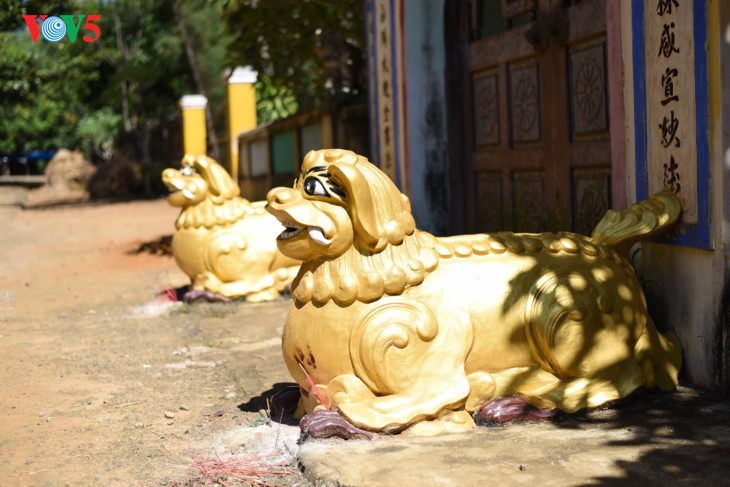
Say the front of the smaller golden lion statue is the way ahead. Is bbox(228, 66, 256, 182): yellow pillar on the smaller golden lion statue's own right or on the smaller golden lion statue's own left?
on the smaller golden lion statue's own right

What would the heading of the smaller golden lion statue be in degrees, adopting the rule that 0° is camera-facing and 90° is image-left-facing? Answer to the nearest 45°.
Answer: approximately 90°

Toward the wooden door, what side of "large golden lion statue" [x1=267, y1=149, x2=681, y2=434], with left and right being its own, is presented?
right

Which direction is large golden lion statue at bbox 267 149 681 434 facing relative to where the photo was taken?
to the viewer's left

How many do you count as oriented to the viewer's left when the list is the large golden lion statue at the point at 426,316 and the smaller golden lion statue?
2

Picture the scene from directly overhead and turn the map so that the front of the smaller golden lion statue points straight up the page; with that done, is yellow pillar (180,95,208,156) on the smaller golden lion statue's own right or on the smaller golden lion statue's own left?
on the smaller golden lion statue's own right

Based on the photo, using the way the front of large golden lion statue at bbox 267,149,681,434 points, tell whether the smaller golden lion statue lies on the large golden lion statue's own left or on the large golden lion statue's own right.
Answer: on the large golden lion statue's own right

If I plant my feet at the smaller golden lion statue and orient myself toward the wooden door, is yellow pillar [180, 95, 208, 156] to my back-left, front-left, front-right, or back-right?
back-left

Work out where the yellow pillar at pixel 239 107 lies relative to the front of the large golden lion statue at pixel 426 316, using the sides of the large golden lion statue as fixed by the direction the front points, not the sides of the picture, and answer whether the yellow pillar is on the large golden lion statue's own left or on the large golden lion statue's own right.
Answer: on the large golden lion statue's own right

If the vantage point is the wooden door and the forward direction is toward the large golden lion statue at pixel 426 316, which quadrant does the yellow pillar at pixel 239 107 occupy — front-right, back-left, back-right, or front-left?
back-right
